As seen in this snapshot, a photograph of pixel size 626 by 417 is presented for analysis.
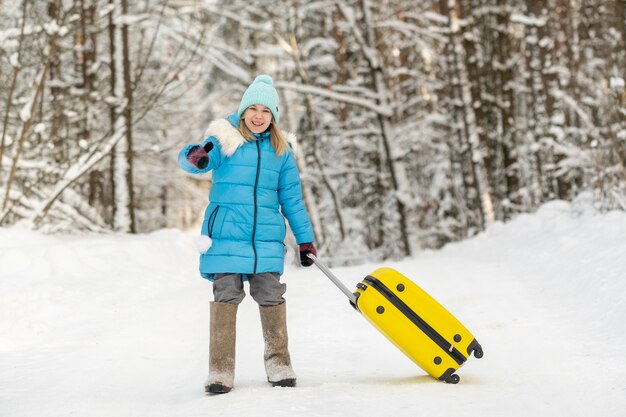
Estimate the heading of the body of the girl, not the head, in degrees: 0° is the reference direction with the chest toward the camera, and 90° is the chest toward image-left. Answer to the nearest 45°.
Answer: approximately 0°

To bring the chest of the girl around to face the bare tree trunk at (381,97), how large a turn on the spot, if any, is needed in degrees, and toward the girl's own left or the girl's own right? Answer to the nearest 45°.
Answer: approximately 180°

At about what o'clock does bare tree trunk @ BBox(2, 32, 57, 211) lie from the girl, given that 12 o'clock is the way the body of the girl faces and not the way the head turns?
The bare tree trunk is roughly at 5 o'clock from the girl.

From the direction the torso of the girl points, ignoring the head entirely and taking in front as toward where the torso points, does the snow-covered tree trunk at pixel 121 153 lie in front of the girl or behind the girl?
behind
